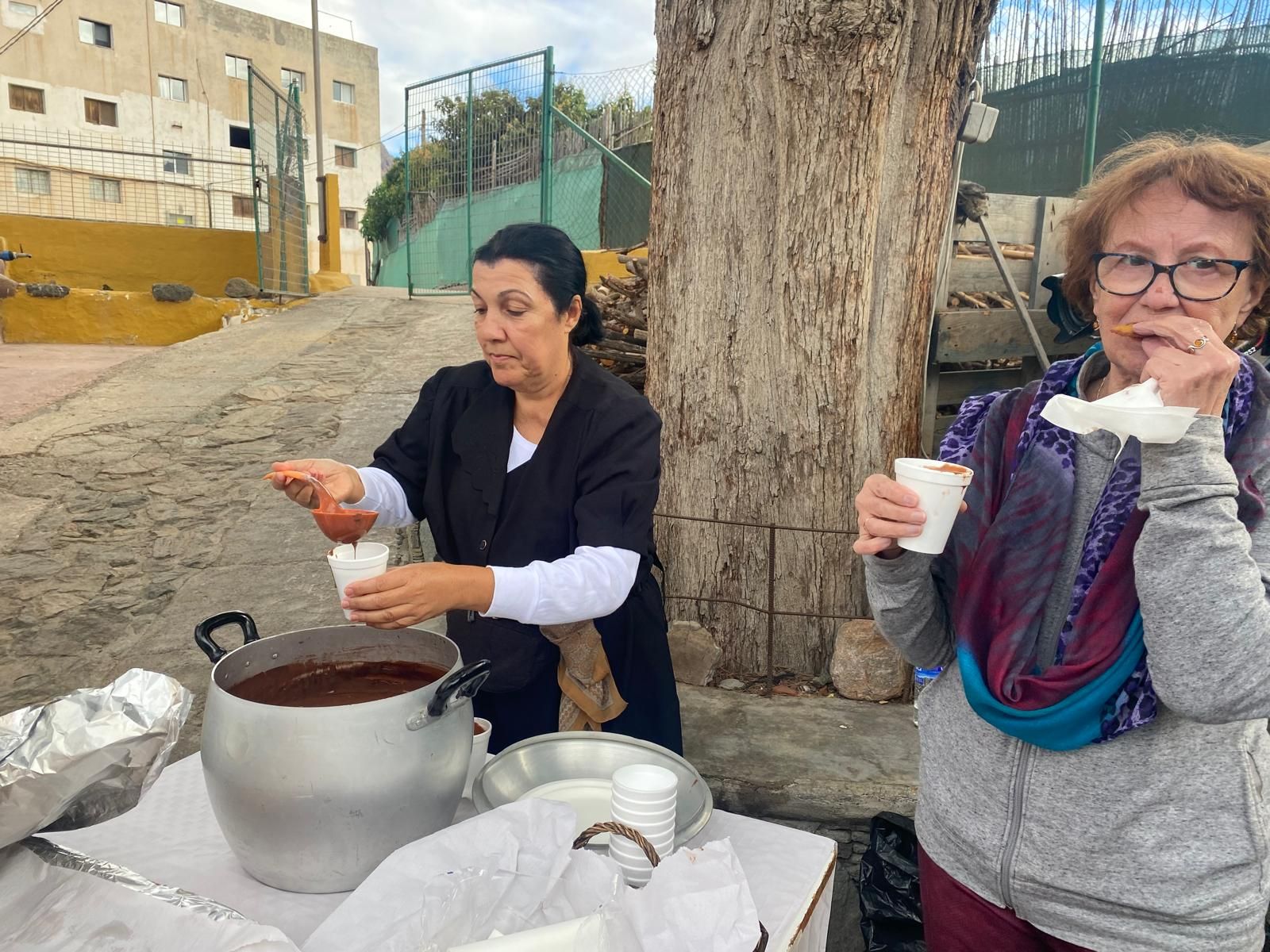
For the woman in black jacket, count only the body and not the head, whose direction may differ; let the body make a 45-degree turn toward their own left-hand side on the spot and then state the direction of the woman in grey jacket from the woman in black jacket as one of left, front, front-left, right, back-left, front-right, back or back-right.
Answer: front-left

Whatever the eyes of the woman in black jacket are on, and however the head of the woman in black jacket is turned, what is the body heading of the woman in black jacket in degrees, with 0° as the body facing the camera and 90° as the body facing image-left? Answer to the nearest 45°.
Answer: approximately 45°

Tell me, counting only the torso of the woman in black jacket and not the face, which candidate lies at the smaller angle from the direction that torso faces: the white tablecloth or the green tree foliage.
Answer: the white tablecloth

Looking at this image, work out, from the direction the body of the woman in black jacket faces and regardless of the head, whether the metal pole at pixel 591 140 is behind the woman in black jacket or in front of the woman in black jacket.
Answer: behind

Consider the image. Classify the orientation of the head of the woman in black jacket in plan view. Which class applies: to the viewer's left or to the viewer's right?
to the viewer's left

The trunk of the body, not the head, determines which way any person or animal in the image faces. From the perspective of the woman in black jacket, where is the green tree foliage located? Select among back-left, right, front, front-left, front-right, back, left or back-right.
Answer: back-right

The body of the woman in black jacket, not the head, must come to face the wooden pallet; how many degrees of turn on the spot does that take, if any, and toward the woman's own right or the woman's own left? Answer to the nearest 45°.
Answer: approximately 180°

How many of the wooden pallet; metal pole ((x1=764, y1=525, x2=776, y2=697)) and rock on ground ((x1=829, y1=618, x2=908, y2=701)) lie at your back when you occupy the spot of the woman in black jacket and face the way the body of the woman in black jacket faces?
3

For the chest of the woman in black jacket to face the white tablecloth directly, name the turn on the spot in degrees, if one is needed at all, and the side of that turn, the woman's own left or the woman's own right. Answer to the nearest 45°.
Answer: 0° — they already face it

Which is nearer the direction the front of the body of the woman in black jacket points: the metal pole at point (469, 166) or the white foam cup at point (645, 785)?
the white foam cup

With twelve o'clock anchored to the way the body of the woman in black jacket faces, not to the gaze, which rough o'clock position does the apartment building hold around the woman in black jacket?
The apartment building is roughly at 4 o'clock from the woman in black jacket.

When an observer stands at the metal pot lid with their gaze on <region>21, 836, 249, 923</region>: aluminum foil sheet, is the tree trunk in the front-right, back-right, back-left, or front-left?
back-right

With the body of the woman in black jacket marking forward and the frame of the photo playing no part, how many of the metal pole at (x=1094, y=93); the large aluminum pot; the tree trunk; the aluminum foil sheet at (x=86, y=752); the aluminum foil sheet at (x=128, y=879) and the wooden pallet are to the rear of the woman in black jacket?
3
